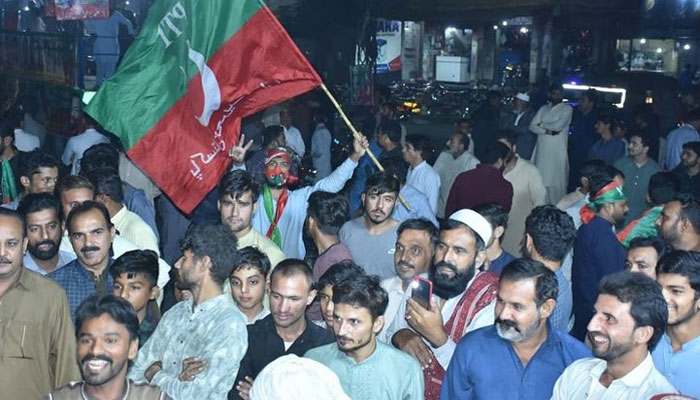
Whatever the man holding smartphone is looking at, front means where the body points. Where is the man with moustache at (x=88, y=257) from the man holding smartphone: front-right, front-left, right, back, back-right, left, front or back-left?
front-right

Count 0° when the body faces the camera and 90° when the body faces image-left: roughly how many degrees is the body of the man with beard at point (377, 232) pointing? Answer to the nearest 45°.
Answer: approximately 0°

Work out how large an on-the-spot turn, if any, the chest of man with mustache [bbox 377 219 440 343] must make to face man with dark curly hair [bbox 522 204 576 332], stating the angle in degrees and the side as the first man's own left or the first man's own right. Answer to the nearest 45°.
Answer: approximately 135° to the first man's own left

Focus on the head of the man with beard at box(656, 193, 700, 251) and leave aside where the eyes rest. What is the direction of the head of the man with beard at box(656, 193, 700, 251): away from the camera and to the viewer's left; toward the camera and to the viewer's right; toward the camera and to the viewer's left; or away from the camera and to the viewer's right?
toward the camera and to the viewer's left

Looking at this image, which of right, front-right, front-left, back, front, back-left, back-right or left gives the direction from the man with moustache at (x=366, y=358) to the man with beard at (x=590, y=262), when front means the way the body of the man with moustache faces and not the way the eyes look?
back
